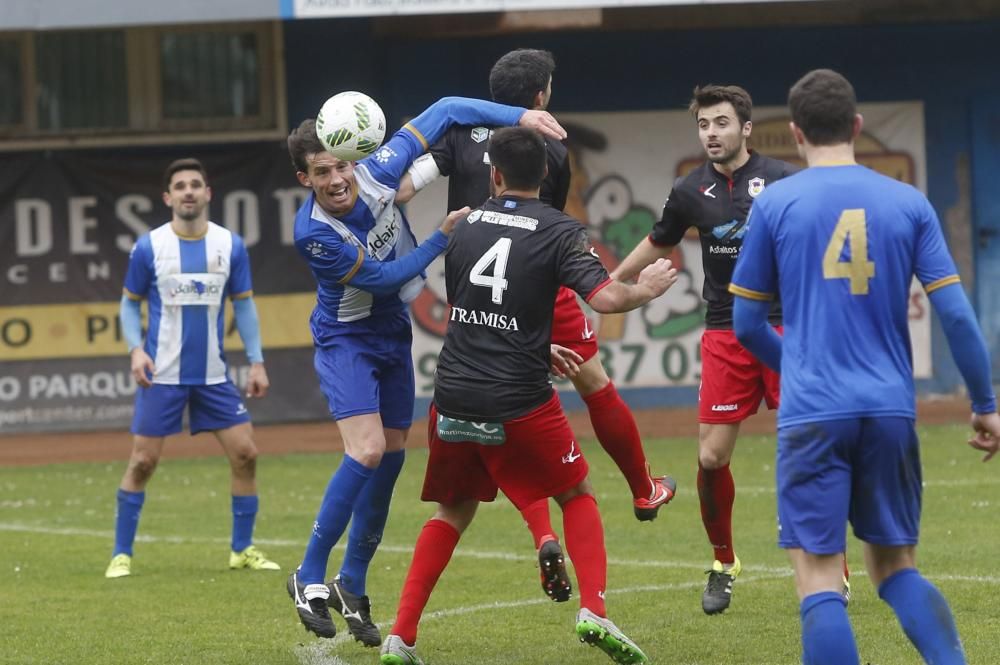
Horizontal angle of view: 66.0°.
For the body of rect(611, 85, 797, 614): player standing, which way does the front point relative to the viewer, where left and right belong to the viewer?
facing the viewer and to the left of the viewer

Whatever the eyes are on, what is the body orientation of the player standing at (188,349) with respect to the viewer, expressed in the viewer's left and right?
facing the viewer

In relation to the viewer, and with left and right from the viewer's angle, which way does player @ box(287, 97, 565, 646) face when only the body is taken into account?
facing the viewer and to the right of the viewer

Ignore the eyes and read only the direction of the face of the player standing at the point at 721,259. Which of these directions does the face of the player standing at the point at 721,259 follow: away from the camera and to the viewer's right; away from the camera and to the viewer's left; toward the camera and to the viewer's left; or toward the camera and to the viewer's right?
toward the camera and to the viewer's left

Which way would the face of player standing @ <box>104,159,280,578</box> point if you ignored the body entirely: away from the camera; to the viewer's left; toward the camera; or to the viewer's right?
toward the camera

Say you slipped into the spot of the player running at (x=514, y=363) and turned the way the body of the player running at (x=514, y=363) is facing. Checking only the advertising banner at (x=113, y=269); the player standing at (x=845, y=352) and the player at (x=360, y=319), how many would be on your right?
1

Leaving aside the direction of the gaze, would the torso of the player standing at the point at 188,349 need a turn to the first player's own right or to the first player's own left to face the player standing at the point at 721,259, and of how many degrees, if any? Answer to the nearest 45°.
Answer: approximately 45° to the first player's own left

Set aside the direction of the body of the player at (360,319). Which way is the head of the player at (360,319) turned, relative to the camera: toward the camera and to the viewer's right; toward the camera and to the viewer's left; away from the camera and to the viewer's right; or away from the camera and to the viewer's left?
toward the camera and to the viewer's right

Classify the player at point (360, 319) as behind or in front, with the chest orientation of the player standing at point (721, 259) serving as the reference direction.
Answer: in front

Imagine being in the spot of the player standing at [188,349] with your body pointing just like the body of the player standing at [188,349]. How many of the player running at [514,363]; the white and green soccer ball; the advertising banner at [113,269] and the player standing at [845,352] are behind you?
1

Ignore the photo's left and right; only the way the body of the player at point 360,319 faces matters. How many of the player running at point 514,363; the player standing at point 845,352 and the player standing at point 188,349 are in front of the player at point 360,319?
2

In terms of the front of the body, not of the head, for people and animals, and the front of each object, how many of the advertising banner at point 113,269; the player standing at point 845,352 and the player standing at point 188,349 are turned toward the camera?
2

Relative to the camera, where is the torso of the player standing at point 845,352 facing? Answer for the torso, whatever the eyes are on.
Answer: away from the camera

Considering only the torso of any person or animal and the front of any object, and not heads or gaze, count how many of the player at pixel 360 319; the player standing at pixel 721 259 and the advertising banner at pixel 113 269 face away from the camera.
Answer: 0

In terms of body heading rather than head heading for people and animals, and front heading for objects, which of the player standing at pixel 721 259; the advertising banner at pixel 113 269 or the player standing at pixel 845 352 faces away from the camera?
the player standing at pixel 845 352

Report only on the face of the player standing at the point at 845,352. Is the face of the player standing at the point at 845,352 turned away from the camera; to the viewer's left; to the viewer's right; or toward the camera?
away from the camera

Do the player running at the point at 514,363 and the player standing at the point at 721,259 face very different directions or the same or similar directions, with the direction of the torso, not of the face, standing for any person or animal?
very different directions

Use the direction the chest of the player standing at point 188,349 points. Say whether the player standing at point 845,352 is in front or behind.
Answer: in front
